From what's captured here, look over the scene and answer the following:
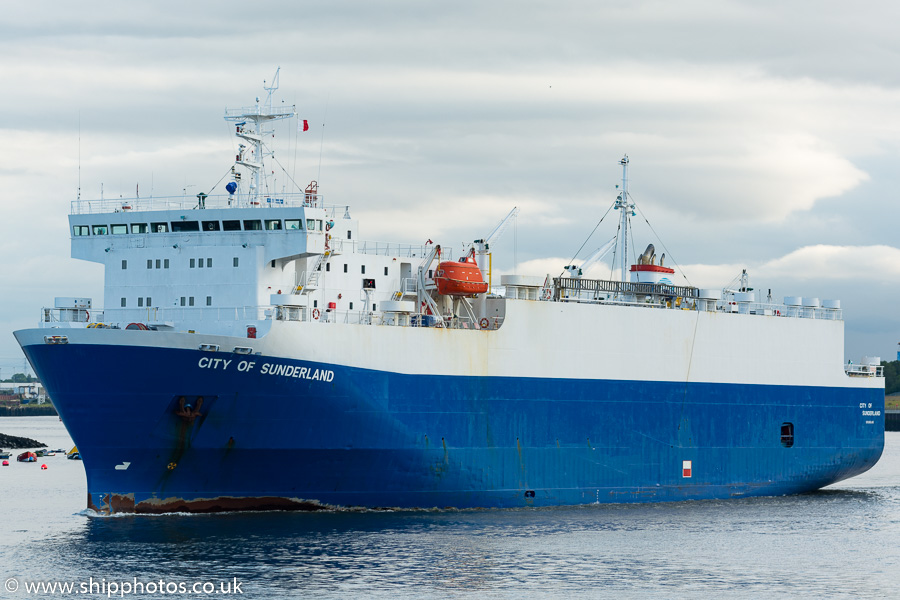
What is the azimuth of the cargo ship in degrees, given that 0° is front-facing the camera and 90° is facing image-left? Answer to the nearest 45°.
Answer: approximately 45°
